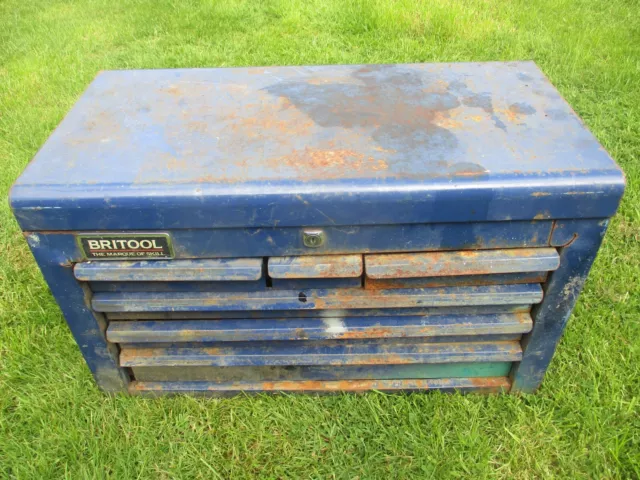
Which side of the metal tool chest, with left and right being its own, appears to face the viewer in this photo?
front
